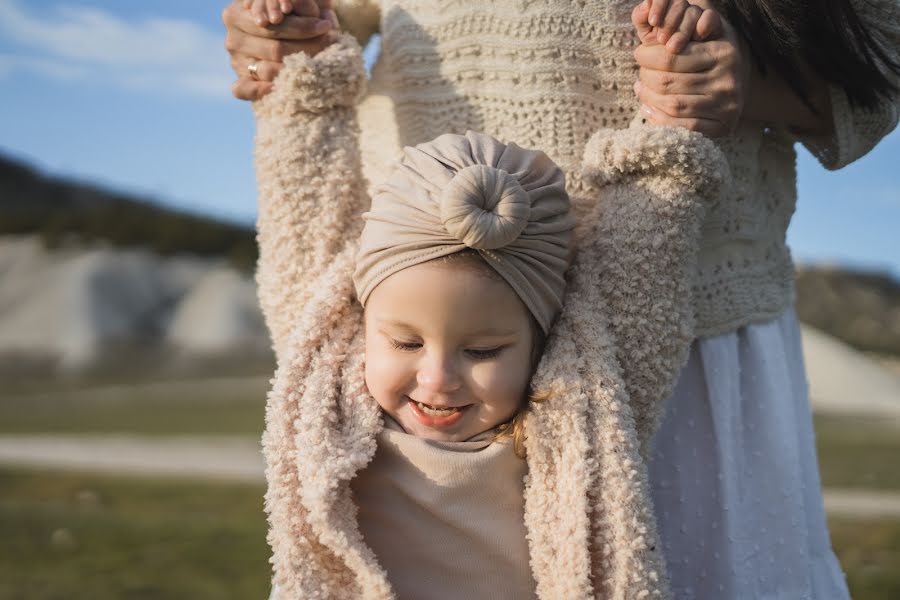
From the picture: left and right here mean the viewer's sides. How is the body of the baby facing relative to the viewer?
facing the viewer
